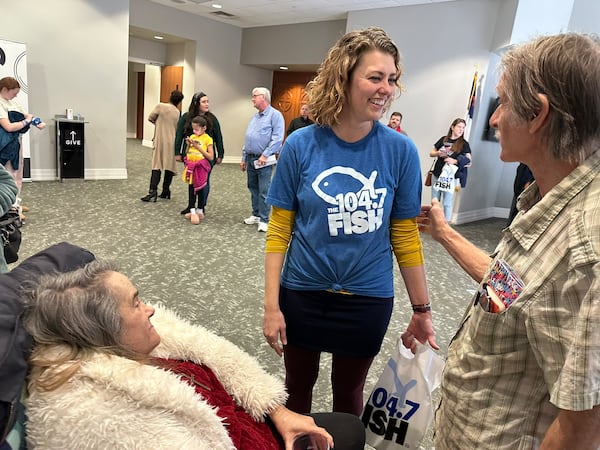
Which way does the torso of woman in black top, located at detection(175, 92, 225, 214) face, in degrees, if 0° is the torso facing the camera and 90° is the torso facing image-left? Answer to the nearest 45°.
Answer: approximately 0°

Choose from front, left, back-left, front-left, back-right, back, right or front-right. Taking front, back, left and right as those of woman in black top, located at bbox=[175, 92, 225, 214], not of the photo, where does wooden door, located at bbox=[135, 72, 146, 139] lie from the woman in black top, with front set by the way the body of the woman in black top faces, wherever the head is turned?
back

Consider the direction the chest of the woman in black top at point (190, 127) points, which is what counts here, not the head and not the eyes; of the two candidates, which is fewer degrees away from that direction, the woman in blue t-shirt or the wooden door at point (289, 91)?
the woman in blue t-shirt

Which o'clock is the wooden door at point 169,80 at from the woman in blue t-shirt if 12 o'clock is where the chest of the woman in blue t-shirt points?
The wooden door is roughly at 5 o'clock from the woman in blue t-shirt.

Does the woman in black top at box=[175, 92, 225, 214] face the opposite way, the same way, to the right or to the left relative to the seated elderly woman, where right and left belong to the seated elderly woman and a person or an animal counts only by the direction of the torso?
to the right

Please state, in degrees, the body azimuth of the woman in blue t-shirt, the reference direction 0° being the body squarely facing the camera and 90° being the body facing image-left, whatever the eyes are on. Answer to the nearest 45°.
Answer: approximately 0°

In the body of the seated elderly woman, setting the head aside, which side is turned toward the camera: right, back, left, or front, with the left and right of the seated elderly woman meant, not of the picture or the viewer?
right

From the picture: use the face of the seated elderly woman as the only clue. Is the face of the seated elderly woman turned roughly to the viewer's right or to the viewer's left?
to the viewer's right

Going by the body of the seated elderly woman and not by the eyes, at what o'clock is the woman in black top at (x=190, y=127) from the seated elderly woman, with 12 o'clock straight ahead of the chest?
The woman in black top is roughly at 9 o'clock from the seated elderly woman.

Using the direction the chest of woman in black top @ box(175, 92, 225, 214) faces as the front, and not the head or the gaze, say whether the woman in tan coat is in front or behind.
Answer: behind
